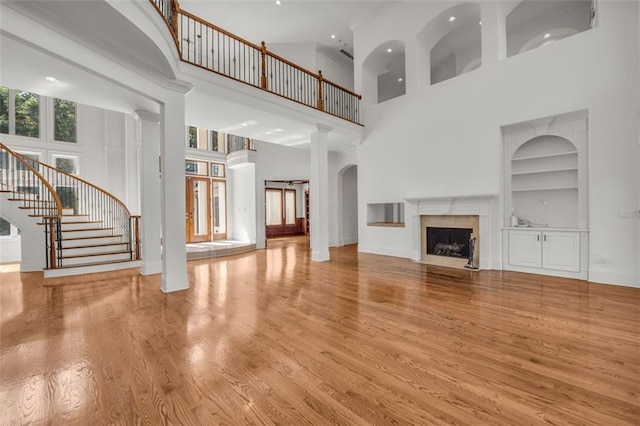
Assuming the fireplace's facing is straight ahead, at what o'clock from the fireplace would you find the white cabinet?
The white cabinet is roughly at 8 o'clock from the fireplace.

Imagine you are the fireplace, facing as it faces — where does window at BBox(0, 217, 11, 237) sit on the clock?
The window is roughly at 1 o'clock from the fireplace.

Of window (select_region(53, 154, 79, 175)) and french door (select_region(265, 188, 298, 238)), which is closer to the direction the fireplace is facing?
the window

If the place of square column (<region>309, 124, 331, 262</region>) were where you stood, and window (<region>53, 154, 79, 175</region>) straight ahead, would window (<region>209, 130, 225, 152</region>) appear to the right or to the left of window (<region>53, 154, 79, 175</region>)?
right

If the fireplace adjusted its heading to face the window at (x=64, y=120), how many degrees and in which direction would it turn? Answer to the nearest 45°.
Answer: approximately 45° to its right

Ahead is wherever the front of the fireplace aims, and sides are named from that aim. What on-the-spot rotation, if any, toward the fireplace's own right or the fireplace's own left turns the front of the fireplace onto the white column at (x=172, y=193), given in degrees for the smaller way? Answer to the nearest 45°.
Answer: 0° — it already faces it

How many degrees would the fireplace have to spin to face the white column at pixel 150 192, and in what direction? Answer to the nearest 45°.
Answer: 0° — it already faces it

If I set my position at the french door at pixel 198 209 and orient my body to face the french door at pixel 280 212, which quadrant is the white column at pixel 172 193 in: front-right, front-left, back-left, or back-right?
back-right

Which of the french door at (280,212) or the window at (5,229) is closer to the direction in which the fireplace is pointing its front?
the window

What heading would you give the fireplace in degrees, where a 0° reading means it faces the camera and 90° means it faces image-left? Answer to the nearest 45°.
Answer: approximately 45°
